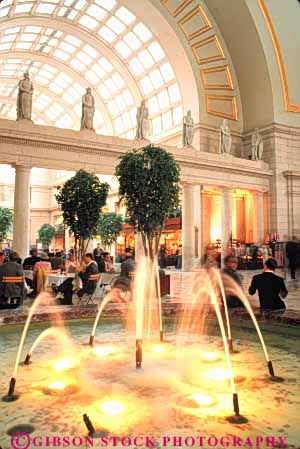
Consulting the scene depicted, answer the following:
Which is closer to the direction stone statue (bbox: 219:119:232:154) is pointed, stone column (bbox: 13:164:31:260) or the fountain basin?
the fountain basin

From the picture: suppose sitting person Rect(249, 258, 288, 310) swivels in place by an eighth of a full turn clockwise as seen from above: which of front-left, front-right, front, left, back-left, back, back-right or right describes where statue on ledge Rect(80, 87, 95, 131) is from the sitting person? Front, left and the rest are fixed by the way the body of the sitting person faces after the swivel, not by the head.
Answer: left

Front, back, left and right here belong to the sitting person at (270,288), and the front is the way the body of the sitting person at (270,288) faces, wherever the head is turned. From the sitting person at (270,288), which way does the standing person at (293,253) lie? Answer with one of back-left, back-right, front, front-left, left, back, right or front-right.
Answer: front

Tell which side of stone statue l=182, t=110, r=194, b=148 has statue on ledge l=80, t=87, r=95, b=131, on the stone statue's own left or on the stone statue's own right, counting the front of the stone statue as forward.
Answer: on the stone statue's own right

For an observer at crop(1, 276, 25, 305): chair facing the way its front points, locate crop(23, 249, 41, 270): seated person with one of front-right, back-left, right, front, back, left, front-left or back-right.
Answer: front

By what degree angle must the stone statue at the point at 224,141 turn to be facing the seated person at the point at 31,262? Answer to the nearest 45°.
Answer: approximately 90° to its right

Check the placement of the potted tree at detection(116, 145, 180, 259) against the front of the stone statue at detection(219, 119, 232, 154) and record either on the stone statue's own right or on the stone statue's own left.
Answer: on the stone statue's own right

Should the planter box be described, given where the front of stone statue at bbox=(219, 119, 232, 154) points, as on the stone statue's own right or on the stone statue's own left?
on the stone statue's own right

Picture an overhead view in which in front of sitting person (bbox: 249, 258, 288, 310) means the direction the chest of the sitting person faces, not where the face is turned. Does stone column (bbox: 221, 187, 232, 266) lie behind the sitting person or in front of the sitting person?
in front

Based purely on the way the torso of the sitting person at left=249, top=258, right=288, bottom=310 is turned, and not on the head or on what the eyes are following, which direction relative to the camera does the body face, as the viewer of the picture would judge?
away from the camera

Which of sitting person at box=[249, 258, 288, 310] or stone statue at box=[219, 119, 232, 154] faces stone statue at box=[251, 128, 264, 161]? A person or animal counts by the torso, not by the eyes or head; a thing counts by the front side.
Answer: the sitting person
